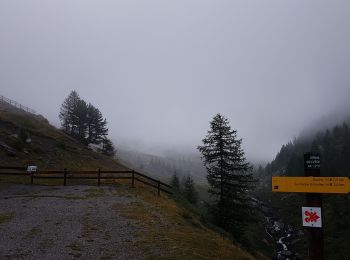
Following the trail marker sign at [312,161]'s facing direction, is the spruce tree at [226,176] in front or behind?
behind

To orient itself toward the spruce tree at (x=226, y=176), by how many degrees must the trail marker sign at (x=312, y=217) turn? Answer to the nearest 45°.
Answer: approximately 180°

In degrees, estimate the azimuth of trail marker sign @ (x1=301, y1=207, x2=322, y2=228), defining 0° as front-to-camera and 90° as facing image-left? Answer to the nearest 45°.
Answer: approximately 0°

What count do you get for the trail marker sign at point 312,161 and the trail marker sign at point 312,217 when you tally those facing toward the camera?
2
